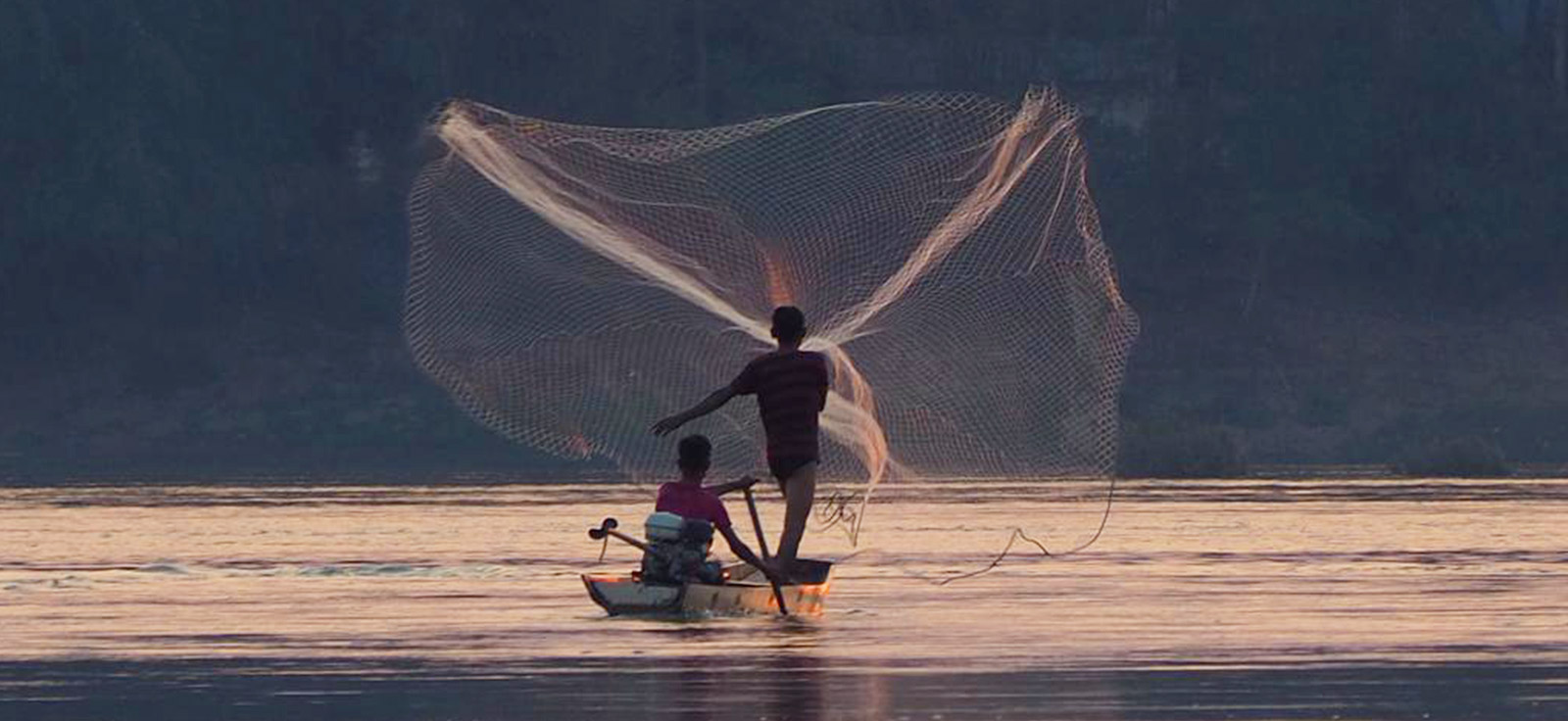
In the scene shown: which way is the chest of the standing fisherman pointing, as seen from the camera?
away from the camera

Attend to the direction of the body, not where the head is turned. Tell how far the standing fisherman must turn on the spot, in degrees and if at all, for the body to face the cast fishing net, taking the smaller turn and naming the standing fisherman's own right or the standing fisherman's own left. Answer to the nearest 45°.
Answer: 0° — they already face it

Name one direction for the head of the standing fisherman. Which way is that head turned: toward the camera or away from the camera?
away from the camera

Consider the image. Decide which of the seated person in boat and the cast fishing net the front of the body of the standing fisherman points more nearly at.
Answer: the cast fishing net
